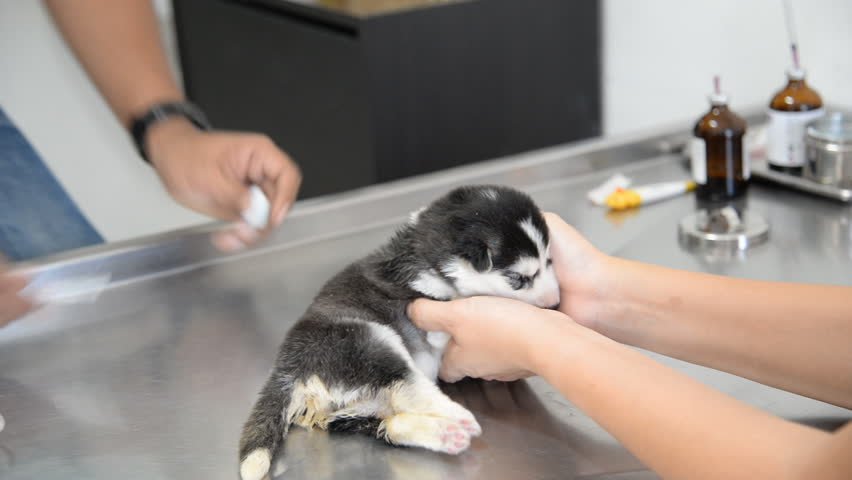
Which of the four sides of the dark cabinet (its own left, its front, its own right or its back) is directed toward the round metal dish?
left

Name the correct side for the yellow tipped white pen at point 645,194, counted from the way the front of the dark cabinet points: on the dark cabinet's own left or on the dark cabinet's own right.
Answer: on the dark cabinet's own left

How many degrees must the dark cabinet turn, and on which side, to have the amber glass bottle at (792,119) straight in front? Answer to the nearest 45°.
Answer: approximately 90° to its left

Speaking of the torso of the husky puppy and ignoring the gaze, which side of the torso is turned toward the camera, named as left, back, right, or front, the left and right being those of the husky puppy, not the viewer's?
right

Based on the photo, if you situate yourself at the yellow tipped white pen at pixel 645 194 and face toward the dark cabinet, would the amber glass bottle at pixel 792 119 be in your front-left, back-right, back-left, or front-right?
back-right

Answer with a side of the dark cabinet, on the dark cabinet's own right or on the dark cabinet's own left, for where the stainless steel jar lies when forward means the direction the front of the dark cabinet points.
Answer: on the dark cabinet's own left

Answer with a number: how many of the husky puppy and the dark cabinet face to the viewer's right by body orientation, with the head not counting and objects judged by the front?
1
